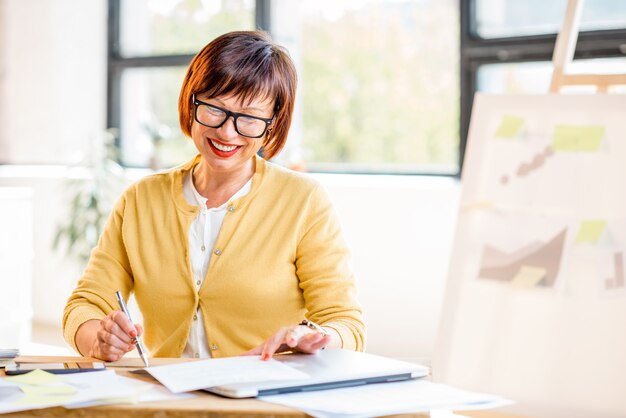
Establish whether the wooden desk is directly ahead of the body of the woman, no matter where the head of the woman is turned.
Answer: yes

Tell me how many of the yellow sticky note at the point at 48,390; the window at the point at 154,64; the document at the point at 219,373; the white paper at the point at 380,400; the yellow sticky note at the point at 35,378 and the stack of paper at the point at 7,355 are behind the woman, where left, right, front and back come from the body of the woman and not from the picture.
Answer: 1

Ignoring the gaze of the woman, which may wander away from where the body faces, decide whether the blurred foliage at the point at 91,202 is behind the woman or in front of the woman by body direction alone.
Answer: behind

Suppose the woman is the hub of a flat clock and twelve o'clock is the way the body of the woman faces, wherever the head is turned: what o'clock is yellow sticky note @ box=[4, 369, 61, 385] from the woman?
The yellow sticky note is roughly at 1 o'clock from the woman.

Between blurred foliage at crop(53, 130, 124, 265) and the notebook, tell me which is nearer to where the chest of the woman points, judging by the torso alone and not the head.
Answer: the notebook

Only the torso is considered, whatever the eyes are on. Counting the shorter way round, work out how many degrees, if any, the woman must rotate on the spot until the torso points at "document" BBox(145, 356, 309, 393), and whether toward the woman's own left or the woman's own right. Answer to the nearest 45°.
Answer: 0° — they already face it

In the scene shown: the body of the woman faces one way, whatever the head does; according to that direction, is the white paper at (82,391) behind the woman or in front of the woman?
in front

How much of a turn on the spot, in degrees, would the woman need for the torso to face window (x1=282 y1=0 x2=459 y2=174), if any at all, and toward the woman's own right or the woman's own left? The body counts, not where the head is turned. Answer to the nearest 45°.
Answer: approximately 180°

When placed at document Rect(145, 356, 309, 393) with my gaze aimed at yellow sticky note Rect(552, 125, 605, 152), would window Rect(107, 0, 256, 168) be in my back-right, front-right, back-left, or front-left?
front-left

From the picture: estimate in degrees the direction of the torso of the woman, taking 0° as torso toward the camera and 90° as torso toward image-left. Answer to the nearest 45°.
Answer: approximately 0°

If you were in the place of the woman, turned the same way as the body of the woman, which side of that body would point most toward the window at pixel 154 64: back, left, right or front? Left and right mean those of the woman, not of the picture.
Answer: back

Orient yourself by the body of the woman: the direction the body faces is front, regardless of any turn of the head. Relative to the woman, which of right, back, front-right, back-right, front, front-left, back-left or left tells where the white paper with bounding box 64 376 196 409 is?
front

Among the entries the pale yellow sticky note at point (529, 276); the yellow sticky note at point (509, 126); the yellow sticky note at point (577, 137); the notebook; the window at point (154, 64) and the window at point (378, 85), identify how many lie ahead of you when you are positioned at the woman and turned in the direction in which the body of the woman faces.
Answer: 1

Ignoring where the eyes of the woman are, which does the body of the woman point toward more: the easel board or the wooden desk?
the wooden desk

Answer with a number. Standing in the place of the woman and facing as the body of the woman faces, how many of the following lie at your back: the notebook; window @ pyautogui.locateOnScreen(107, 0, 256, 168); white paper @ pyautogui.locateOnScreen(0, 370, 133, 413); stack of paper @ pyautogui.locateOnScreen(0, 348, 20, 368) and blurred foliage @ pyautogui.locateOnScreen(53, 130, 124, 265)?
2

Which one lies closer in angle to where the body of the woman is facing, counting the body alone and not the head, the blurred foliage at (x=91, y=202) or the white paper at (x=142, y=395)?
the white paper

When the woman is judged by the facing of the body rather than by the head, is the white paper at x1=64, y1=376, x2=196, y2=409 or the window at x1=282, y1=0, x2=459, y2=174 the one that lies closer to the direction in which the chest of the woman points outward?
the white paper

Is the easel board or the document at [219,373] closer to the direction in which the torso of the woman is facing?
the document
